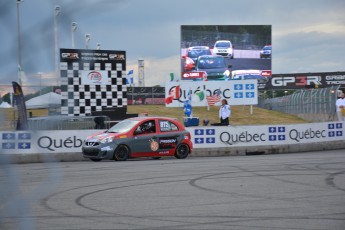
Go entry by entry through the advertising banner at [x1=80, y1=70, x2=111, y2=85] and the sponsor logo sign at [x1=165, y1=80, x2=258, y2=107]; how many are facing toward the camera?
2

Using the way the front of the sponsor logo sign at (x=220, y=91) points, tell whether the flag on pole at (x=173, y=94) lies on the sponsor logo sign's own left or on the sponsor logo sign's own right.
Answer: on the sponsor logo sign's own right

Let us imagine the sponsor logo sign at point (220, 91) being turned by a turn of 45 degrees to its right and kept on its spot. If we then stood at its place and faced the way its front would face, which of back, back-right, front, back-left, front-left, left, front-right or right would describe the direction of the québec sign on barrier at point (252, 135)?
front-left

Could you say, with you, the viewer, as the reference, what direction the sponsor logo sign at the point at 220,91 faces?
facing the viewer

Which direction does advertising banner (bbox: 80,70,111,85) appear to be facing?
toward the camera

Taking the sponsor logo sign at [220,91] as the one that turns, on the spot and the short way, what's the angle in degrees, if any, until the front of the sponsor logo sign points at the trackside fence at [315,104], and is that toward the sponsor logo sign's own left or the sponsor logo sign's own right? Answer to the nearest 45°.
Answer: approximately 90° to the sponsor logo sign's own left
